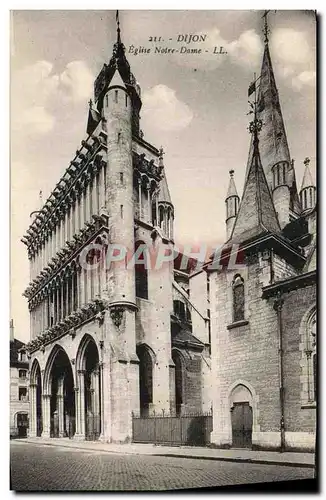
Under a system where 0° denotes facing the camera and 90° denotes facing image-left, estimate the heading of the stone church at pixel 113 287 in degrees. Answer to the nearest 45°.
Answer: approximately 45°
